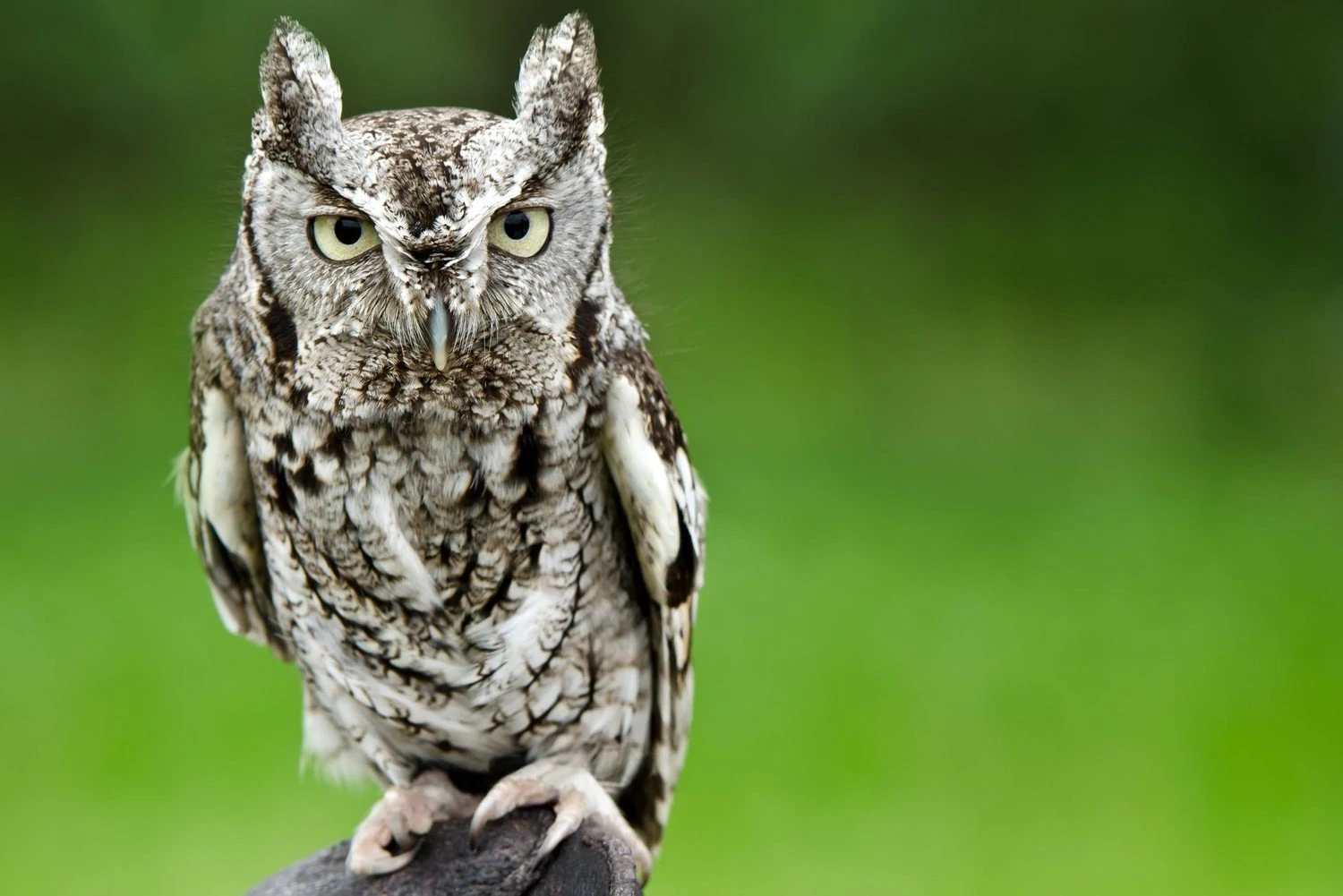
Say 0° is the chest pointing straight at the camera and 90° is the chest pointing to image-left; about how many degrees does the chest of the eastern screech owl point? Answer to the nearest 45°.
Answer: approximately 0°
